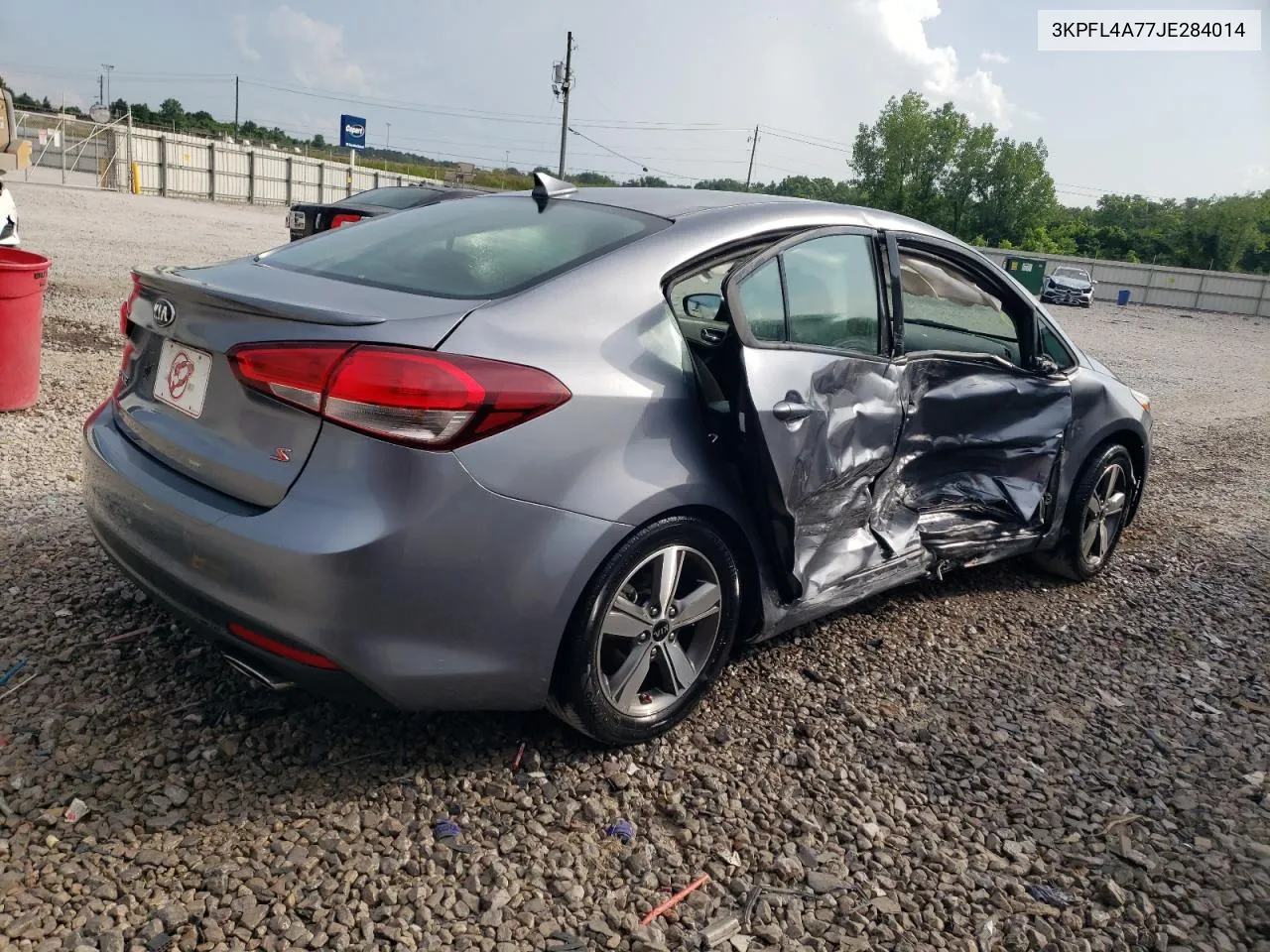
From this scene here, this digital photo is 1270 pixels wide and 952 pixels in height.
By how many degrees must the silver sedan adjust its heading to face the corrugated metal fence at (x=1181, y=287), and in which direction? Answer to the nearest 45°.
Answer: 0° — it already faces it

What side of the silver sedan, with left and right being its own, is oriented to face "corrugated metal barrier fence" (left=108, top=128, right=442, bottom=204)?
left

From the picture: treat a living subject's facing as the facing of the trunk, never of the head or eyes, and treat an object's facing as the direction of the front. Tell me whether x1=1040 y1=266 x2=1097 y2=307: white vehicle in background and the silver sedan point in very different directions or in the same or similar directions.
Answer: very different directions

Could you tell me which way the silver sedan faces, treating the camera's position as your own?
facing away from the viewer and to the right of the viewer

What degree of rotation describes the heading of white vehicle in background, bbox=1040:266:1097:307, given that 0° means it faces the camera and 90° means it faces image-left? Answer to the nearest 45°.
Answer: approximately 0°

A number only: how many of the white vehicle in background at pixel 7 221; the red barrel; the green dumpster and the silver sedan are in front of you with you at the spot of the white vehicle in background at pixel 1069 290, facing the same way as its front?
3

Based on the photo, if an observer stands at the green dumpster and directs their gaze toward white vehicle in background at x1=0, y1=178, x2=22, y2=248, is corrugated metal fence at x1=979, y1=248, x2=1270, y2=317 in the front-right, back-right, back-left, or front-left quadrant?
back-left

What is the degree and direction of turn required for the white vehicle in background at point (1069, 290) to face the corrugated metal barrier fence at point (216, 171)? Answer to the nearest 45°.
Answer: approximately 90° to its right

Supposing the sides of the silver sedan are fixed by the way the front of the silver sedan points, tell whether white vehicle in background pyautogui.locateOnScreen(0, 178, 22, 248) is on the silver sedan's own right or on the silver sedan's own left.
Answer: on the silver sedan's own left

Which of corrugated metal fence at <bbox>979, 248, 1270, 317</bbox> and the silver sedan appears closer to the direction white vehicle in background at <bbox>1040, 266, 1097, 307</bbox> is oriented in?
the silver sedan

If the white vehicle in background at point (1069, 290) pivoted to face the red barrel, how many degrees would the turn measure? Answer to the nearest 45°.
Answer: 0° — it already faces it

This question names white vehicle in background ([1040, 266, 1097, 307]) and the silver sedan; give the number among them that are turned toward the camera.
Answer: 1
